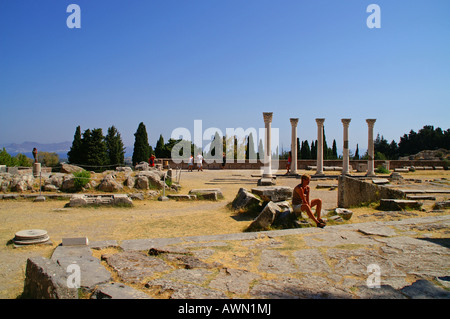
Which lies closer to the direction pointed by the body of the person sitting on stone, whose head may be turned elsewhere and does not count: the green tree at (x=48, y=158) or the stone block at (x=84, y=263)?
the stone block

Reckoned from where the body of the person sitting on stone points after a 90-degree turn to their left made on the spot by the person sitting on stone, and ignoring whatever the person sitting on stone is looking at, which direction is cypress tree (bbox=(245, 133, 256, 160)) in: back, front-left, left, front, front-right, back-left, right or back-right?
front-left

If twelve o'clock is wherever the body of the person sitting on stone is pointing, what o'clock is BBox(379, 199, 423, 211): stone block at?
The stone block is roughly at 9 o'clock from the person sitting on stone.

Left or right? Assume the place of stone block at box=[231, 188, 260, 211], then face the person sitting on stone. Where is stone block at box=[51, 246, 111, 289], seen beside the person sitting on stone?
right

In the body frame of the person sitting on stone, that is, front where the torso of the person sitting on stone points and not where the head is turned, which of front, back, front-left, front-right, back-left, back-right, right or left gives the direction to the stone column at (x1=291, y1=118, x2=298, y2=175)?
back-left

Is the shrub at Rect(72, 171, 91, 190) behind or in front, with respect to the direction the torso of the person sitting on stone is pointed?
behind

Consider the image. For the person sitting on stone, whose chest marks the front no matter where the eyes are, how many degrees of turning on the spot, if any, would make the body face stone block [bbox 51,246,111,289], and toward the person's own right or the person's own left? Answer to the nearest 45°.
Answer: approximately 90° to the person's own right

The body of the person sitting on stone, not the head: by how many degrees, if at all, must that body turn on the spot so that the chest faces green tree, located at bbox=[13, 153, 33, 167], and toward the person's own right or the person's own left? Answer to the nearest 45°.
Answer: approximately 180°

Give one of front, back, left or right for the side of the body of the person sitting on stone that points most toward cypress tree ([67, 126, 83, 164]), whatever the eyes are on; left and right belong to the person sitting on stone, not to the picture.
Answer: back

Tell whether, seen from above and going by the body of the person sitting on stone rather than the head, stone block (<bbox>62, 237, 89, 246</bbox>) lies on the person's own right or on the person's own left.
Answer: on the person's own right

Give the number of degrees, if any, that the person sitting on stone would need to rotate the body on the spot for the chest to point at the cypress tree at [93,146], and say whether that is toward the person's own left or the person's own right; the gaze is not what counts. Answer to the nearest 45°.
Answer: approximately 180°

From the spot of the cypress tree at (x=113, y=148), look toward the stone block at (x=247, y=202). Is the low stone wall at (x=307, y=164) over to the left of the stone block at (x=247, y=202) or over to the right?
left

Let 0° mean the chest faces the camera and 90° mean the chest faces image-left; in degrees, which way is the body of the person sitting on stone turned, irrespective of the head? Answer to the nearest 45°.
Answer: approximately 315°
